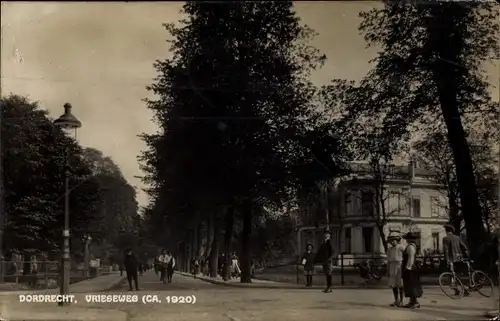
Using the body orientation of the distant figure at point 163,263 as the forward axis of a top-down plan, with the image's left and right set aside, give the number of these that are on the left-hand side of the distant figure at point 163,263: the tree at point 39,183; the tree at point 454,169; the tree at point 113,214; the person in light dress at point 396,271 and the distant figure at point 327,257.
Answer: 3

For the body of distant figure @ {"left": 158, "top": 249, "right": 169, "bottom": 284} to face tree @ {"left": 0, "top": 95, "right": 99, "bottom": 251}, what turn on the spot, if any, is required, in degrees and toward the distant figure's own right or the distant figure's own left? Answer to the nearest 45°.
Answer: approximately 90° to the distant figure's own right

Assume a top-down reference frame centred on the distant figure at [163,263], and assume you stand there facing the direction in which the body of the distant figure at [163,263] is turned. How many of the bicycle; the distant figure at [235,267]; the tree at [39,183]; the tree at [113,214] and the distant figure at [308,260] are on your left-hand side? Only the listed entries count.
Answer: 3

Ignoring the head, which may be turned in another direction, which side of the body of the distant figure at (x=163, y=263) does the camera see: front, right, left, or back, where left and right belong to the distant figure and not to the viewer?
front
